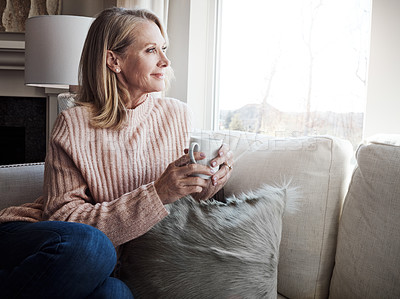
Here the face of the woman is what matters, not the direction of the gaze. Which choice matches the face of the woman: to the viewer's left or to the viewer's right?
to the viewer's right

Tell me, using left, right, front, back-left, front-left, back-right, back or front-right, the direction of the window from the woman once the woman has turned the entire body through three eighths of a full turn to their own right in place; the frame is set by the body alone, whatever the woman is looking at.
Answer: back-right

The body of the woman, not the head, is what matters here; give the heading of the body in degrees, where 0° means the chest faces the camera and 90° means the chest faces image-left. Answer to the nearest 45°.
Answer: approximately 315°
